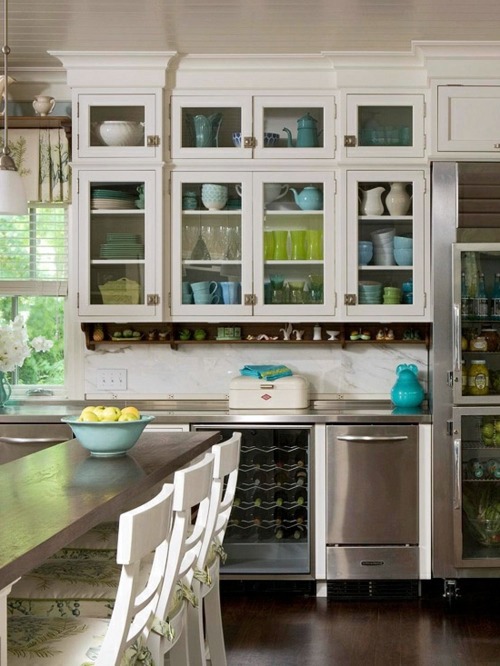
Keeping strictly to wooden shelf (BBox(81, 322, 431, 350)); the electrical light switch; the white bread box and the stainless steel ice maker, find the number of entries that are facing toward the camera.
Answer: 4

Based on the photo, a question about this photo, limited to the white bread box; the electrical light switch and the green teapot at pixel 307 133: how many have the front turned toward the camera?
2

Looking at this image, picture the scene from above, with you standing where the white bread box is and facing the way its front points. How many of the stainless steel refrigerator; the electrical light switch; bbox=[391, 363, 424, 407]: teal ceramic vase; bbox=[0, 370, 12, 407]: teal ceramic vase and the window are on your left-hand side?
2

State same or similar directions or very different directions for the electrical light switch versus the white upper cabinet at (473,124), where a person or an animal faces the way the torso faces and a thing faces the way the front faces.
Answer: same or similar directions

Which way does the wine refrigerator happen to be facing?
toward the camera

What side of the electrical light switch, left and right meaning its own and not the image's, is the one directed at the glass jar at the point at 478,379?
left

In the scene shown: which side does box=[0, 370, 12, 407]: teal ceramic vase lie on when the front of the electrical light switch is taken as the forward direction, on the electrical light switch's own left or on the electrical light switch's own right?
on the electrical light switch's own right

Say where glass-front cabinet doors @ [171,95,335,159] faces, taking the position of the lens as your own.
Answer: facing the viewer

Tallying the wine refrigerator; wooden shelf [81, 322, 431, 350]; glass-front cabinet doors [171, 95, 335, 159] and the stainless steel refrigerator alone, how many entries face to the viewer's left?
0

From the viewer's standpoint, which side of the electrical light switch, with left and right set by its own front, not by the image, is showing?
front
